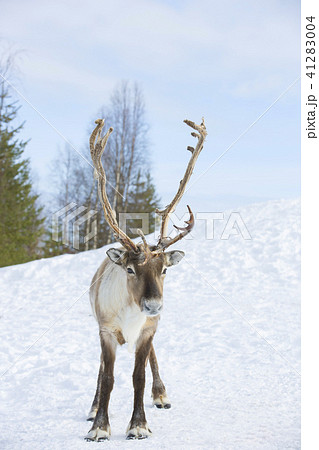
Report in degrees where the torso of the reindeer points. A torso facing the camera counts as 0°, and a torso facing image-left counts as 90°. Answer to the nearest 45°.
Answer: approximately 0°

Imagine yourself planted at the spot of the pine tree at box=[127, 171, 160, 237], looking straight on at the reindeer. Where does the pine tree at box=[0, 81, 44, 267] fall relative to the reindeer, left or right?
right

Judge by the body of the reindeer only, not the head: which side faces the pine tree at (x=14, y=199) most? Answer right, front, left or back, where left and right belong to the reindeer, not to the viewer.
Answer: back

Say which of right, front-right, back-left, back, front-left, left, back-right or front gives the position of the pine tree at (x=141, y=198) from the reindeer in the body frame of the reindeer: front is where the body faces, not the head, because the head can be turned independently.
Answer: back
